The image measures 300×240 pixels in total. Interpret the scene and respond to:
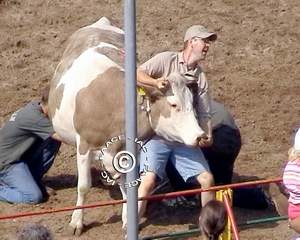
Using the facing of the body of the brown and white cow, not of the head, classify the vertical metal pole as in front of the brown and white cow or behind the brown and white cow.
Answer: in front

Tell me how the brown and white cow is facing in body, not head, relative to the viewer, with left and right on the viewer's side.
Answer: facing the viewer and to the right of the viewer
